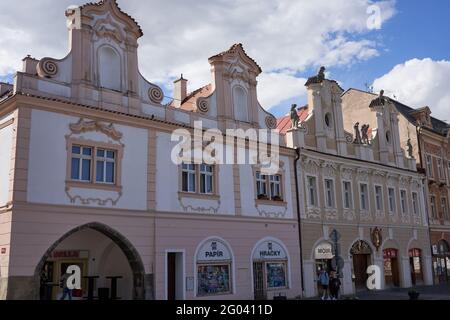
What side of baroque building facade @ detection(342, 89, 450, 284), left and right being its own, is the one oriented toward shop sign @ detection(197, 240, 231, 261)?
right

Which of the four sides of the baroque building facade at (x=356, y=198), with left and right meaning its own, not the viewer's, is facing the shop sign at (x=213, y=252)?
right

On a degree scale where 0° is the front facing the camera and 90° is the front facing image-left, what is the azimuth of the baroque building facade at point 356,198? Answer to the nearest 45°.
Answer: approximately 315°

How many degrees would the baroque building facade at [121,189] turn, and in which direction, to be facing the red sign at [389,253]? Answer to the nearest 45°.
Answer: approximately 90° to its left

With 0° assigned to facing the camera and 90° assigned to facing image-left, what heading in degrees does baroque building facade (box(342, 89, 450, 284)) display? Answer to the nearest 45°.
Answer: approximately 315°

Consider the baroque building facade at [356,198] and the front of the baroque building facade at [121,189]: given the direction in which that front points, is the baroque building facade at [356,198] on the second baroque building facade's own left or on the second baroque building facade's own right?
on the second baroque building facade's own left

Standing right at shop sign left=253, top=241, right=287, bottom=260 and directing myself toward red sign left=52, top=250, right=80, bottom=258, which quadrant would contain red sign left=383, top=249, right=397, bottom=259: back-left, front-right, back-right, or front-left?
back-right
